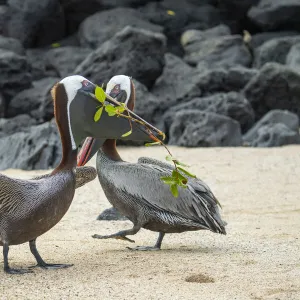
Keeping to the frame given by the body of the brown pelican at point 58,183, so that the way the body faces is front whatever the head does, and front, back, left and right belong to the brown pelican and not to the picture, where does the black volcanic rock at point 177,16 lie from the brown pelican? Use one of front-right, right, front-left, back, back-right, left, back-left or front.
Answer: left

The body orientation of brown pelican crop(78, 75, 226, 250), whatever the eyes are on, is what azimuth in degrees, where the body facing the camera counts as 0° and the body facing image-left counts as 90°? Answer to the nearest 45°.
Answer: approximately 90°

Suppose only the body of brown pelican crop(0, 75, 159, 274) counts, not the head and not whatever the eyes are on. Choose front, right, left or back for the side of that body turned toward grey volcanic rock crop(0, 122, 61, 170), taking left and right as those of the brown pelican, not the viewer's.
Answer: left

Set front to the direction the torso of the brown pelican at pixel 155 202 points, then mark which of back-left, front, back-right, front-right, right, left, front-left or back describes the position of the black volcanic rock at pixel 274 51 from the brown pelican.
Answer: right

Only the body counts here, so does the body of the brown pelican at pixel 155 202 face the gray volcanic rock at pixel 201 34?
no

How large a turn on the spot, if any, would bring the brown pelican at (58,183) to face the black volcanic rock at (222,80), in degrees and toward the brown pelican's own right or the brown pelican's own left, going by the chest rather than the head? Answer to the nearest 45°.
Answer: approximately 90° to the brown pelican's own left

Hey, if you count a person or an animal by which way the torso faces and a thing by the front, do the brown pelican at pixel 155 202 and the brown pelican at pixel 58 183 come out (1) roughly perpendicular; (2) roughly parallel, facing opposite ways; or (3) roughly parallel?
roughly parallel, facing opposite ways

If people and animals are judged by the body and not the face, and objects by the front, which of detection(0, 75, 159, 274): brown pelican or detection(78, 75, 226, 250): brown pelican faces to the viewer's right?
detection(0, 75, 159, 274): brown pelican

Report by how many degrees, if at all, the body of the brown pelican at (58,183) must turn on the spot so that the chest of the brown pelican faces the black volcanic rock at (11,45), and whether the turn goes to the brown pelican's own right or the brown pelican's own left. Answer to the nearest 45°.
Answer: approximately 90° to the brown pelican's own left

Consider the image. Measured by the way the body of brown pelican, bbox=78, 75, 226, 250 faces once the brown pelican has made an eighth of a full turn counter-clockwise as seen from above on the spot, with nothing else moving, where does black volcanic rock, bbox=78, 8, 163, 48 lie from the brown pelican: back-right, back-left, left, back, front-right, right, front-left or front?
back-right

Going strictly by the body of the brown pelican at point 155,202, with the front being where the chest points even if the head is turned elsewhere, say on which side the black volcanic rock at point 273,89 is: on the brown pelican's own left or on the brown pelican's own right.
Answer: on the brown pelican's own right

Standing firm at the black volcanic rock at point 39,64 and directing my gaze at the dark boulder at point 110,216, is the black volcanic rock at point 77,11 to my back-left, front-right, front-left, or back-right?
back-left

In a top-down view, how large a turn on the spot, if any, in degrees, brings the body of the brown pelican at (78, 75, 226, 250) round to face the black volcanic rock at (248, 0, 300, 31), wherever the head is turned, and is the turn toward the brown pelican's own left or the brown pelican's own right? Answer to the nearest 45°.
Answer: approximately 90° to the brown pelican's own right

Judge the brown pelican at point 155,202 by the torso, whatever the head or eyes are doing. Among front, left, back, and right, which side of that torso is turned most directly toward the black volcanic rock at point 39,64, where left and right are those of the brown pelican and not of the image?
right

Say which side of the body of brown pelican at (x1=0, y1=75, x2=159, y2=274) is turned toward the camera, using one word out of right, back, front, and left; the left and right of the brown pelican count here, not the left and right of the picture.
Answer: right

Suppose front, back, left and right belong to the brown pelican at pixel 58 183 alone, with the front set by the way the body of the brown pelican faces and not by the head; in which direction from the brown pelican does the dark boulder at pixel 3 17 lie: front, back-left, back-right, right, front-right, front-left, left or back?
left

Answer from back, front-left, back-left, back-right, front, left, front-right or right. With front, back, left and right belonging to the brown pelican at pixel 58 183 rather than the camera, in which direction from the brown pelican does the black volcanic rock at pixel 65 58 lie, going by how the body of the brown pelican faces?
left

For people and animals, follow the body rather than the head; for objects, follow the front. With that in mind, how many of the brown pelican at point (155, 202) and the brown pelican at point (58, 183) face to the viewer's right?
1
